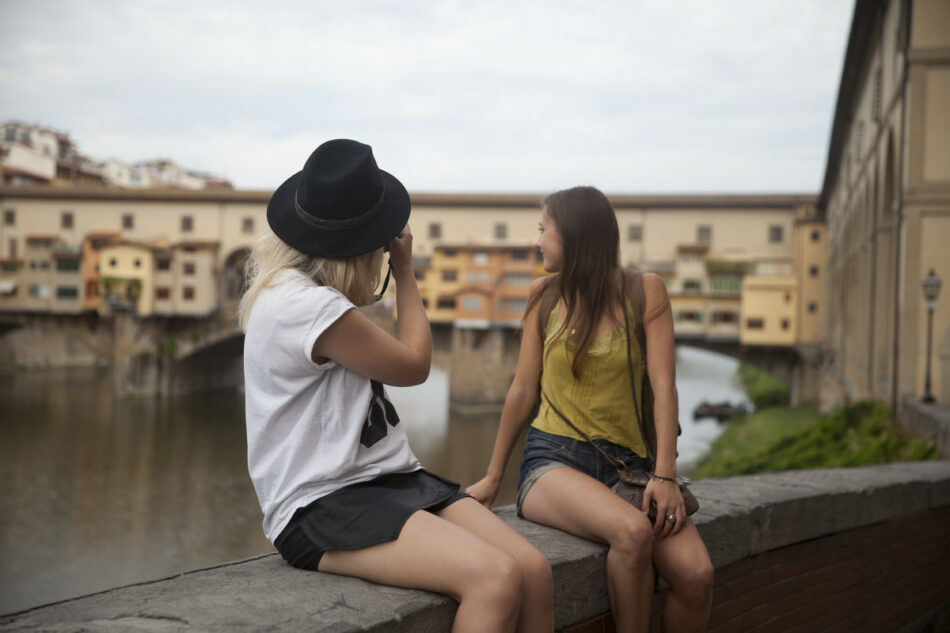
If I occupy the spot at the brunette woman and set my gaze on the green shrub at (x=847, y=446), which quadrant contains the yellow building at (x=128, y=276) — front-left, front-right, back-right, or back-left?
front-left

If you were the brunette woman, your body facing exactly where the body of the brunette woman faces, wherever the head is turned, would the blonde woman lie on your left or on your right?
on your right

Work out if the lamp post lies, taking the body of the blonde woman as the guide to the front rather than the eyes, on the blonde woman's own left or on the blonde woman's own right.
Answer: on the blonde woman's own left

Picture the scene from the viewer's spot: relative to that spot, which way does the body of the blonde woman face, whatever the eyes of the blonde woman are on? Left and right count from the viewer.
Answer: facing to the right of the viewer

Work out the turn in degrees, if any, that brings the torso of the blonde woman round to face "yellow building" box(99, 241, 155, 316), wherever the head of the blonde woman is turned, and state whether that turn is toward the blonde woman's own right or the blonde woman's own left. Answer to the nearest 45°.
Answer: approximately 90° to the blonde woman's own left

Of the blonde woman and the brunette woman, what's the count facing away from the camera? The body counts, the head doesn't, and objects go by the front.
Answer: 0

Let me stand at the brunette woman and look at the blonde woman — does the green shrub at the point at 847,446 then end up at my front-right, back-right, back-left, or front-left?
back-right

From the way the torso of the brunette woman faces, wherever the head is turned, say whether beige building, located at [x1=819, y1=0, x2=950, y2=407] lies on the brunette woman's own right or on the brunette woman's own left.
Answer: on the brunette woman's own left

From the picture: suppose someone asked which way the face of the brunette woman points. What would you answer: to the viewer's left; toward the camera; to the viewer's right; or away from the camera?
to the viewer's left
